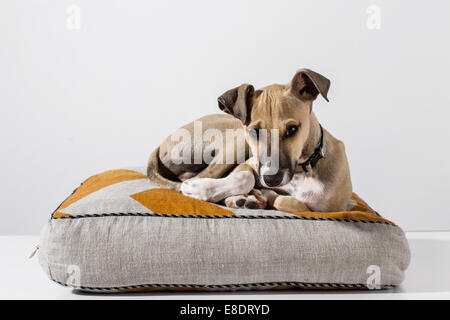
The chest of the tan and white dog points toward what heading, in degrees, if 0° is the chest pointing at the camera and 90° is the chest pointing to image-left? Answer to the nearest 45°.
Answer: approximately 315°
